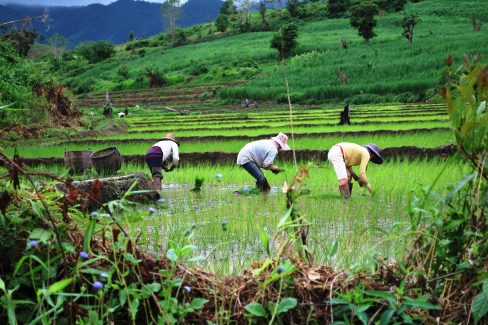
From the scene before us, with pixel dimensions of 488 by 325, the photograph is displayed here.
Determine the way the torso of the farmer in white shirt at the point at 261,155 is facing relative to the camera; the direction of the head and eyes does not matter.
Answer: to the viewer's right

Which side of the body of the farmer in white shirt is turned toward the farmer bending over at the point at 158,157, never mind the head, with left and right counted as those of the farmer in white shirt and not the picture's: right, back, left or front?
back

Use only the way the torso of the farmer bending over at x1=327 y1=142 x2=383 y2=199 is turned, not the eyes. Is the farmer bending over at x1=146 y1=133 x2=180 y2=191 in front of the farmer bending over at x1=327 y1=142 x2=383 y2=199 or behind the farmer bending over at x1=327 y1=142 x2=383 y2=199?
behind

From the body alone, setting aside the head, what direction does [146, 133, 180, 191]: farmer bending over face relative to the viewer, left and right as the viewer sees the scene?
facing away from the viewer and to the right of the viewer

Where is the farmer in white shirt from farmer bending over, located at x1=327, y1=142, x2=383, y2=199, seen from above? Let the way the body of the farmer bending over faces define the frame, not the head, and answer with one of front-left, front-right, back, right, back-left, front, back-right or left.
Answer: back-left

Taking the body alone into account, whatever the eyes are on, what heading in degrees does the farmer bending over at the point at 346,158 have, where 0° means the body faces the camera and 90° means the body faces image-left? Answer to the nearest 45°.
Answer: approximately 270°

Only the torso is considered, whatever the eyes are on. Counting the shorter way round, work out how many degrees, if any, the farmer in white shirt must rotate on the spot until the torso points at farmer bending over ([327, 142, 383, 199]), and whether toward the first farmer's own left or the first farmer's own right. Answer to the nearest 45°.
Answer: approximately 45° to the first farmer's own right

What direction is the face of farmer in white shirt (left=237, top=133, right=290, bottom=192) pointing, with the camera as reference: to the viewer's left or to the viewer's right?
to the viewer's right

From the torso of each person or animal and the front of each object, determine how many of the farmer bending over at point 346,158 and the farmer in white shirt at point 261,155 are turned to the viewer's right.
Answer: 2
